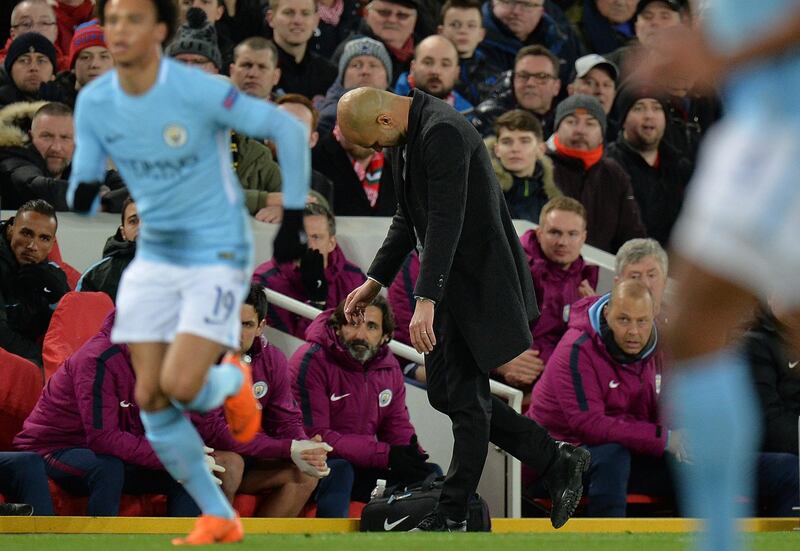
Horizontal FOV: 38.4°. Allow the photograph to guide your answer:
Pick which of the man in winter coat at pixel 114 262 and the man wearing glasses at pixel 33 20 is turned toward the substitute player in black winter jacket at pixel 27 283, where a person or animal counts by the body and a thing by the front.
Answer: the man wearing glasses

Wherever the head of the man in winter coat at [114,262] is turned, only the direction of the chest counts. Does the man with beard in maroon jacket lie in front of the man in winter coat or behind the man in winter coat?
in front

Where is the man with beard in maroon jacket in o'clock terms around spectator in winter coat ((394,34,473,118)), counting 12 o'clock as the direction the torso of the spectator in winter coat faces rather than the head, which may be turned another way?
The man with beard in maroon jacket is roughly at 12 o'clock from the spectator in winter coat.

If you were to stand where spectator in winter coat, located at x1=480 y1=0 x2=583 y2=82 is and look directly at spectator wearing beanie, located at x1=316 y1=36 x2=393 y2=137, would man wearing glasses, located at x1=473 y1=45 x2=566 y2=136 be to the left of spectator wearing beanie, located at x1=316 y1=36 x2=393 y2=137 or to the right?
left

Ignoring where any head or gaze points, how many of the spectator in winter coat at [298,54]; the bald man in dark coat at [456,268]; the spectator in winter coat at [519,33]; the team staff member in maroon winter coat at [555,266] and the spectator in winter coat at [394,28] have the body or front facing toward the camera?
4

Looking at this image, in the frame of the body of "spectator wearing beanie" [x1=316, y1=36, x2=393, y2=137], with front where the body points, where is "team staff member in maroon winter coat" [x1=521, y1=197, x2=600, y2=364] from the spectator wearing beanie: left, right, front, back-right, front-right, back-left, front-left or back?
front-left

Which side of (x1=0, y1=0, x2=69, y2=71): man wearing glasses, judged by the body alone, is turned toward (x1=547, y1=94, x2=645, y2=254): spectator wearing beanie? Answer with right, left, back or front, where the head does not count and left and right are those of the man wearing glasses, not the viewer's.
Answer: left
